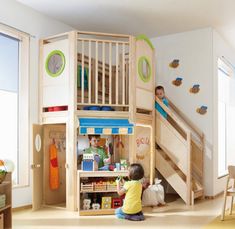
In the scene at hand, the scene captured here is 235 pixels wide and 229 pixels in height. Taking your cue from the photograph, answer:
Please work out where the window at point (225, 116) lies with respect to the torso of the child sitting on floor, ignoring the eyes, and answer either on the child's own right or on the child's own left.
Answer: on the child's own right

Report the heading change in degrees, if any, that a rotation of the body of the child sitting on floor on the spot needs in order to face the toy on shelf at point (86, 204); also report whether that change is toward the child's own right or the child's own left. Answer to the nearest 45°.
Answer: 0° — they already face it

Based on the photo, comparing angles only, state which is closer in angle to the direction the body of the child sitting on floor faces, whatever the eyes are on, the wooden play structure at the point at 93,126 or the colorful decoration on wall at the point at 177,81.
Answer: the wooden play structure

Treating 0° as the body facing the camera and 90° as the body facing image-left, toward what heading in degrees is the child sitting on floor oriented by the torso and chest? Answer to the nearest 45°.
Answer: approximately 135°

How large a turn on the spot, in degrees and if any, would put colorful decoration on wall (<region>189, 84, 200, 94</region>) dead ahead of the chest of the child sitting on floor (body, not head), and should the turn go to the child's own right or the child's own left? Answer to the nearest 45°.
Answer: approximately 90° to the child's own right

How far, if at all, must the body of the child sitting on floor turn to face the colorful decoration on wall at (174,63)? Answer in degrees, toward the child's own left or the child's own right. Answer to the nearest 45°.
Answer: approximately 45° to the child's own right

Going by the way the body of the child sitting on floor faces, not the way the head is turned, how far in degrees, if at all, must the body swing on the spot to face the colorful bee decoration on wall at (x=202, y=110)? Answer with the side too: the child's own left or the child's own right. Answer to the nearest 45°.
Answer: approximately 90° to the child's own right
